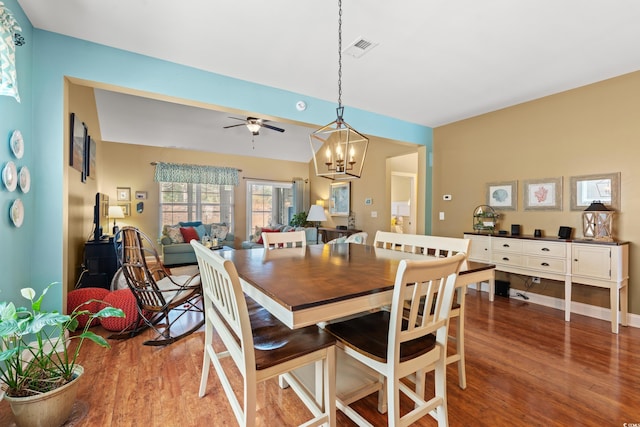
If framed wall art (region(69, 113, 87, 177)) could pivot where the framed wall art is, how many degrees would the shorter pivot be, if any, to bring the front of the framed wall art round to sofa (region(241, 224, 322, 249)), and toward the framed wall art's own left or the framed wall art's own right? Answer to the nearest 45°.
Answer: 0° — it already faces it

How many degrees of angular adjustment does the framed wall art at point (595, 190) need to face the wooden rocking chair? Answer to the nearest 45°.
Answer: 0° — it already faces it

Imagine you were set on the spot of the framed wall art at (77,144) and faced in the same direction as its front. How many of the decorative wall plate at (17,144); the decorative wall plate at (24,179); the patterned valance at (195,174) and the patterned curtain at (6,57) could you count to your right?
3

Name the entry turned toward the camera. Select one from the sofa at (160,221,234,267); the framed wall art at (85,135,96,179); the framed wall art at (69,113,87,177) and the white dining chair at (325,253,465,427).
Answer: the sofa

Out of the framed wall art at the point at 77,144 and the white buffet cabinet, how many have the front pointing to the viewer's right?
1

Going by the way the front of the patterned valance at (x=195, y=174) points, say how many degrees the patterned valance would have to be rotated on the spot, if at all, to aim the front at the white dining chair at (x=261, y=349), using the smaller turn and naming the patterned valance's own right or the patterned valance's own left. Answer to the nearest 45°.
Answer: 0° — it already faces it

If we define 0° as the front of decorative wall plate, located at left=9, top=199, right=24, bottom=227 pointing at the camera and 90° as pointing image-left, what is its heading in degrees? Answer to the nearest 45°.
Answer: approximately 315°

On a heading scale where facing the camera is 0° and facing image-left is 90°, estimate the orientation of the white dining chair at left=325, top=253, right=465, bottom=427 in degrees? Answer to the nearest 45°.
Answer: approximately 135°

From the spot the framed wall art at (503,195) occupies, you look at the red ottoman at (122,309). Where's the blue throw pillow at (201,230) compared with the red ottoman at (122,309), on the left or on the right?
right

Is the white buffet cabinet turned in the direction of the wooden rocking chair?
yes

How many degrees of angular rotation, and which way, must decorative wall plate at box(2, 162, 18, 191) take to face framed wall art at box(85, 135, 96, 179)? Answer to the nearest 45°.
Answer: approximately 135° to its left

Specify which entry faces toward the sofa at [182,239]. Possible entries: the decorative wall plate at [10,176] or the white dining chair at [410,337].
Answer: the white dining chair
